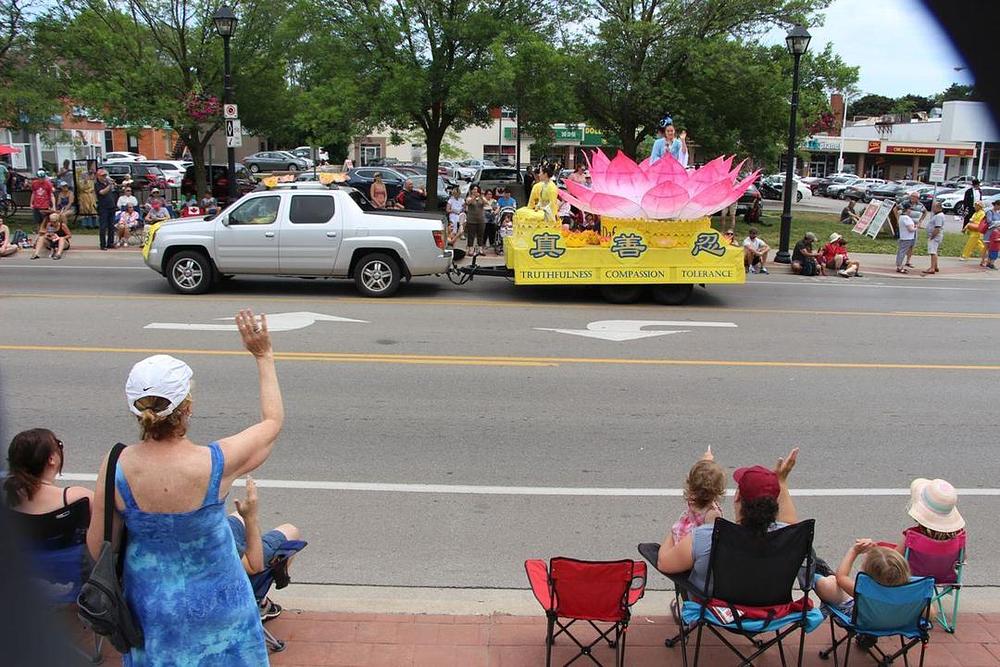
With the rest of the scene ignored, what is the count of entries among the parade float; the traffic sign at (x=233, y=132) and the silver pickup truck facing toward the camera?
1

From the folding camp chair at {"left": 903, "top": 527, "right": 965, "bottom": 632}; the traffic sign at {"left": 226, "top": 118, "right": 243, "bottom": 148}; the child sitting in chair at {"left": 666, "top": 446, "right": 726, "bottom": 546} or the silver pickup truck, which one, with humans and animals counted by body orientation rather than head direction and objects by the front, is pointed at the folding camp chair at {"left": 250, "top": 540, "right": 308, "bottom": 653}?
the traffic sign

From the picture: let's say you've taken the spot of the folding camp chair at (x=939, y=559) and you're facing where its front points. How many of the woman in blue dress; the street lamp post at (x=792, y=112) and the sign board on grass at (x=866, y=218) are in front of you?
2

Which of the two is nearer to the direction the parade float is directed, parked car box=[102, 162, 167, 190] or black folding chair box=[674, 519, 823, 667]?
the parked car

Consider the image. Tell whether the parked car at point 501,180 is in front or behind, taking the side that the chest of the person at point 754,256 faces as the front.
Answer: behind

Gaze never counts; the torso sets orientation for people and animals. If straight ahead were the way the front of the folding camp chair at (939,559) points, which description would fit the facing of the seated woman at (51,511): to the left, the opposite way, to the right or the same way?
the same way

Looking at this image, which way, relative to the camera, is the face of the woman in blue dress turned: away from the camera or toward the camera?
away from the camera

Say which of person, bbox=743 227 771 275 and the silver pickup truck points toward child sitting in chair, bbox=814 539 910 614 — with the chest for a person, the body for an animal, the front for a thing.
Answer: the person

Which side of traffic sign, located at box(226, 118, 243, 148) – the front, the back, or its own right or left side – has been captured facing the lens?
front

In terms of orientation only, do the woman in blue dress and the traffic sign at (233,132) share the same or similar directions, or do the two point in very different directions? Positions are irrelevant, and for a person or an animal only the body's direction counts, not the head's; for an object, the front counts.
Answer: very different directions

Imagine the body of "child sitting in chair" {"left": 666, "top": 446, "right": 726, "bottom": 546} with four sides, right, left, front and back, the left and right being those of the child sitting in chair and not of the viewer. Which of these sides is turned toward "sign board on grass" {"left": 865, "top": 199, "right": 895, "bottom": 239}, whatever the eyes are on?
front

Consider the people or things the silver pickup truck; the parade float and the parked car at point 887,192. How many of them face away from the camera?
0

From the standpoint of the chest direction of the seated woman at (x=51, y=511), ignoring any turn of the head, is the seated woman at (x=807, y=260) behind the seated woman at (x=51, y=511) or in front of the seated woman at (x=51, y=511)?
in front

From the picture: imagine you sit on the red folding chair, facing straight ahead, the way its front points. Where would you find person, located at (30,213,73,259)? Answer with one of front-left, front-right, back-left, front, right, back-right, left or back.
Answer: front-left

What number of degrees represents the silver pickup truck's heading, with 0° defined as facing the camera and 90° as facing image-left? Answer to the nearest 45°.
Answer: approximately 90°

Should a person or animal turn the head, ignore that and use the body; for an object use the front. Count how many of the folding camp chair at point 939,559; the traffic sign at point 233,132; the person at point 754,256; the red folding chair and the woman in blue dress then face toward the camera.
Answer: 2

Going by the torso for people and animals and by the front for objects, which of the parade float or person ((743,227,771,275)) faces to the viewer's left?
the parade float

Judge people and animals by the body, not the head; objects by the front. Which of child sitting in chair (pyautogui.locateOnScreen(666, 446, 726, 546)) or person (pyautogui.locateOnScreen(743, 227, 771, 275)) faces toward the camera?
the person

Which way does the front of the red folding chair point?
away from the camera
